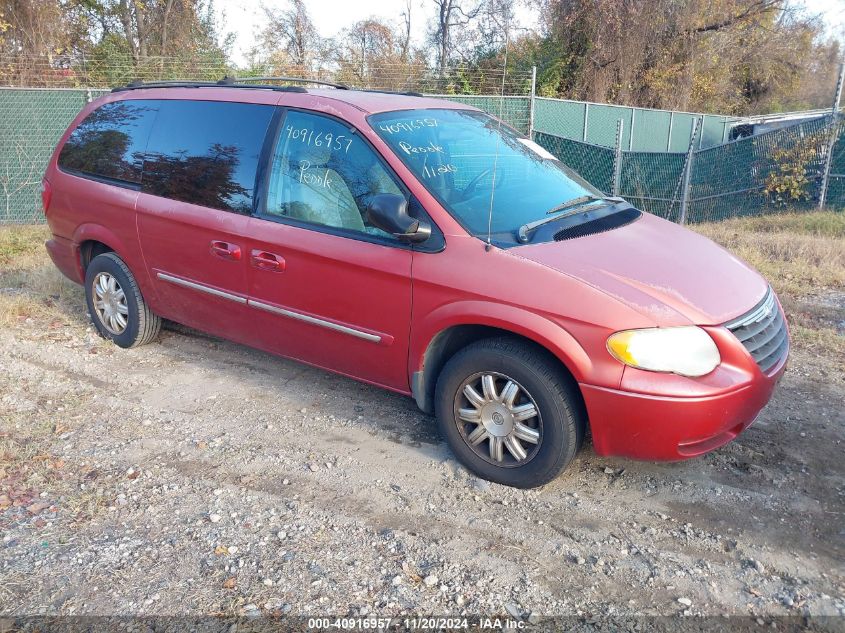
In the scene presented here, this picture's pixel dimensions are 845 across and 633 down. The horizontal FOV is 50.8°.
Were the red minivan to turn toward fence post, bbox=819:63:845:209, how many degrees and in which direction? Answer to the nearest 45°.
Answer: approximately 90° to its left

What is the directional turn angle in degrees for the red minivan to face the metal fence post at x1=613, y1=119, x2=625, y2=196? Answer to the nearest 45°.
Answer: approximately 135° to its left

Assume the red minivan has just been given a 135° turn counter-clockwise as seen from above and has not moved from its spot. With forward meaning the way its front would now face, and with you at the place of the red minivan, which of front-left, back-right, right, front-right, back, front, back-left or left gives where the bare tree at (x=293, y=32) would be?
front

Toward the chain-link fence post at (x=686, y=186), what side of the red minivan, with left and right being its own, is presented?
left

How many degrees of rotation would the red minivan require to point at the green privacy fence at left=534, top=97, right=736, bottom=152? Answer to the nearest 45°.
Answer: approximately 135° to its left

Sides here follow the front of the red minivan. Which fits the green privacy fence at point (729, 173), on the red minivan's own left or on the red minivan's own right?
on the red minivan's own left

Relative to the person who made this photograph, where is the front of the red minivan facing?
facing the viewer and to the right of the viewer

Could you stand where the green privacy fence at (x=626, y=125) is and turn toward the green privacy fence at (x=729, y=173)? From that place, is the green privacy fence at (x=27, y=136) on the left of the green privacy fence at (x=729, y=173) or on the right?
right

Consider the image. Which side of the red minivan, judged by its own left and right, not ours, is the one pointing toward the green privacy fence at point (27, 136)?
back

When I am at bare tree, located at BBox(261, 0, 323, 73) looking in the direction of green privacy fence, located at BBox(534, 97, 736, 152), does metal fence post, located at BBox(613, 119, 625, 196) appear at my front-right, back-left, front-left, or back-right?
front-right
